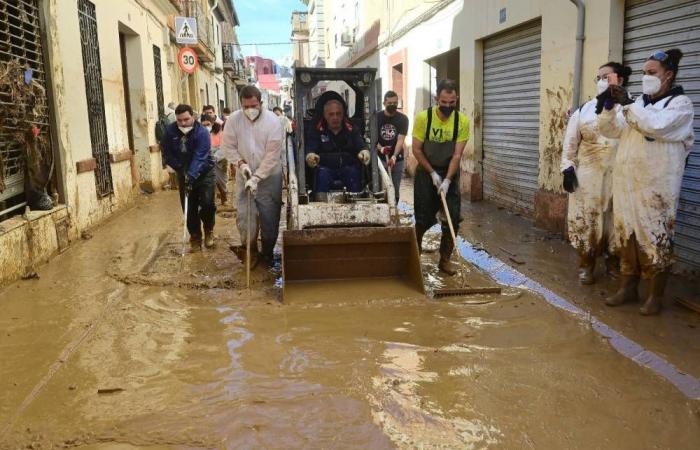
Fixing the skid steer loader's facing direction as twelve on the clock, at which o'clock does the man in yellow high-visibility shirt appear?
The man in yellow high-visibility shirt is roughly at 8 o'clock from the skid steer loader.

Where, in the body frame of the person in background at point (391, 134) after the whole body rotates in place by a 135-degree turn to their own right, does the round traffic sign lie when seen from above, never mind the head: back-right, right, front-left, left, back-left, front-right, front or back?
front

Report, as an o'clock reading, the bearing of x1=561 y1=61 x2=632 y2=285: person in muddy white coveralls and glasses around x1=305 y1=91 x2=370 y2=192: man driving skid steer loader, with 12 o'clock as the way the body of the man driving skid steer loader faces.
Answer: The person in muddy white coveralls and glasses is roughly at 10 o'clock from the man driving skid steer loader.

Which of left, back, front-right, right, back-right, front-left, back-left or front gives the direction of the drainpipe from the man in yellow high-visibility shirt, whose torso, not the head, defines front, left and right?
back-left

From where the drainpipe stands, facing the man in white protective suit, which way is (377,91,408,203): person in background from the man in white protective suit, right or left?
right

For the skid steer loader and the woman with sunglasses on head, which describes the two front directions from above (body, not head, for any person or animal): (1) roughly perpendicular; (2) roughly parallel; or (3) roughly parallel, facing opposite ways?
roughly perpendicular

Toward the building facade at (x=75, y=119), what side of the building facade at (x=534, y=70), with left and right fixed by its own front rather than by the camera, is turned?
front

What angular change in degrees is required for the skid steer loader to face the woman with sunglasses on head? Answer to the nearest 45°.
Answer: approximately 90° to its left

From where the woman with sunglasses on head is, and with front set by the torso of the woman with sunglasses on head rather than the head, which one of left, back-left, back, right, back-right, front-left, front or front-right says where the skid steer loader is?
front-right
